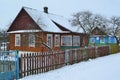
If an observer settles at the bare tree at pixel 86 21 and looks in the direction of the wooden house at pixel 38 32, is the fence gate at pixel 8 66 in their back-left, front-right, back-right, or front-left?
front-left

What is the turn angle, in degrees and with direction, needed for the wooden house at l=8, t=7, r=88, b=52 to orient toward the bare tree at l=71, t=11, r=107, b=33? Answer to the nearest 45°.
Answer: approximately 90° to its left

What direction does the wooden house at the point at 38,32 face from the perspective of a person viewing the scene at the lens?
facing the viewer and to the right of the viewer

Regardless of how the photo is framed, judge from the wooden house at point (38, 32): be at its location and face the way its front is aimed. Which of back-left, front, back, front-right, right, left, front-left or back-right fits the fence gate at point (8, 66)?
front-right

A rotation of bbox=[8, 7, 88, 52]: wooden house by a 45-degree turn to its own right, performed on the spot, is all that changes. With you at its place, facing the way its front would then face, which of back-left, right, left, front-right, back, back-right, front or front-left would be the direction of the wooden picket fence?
front
